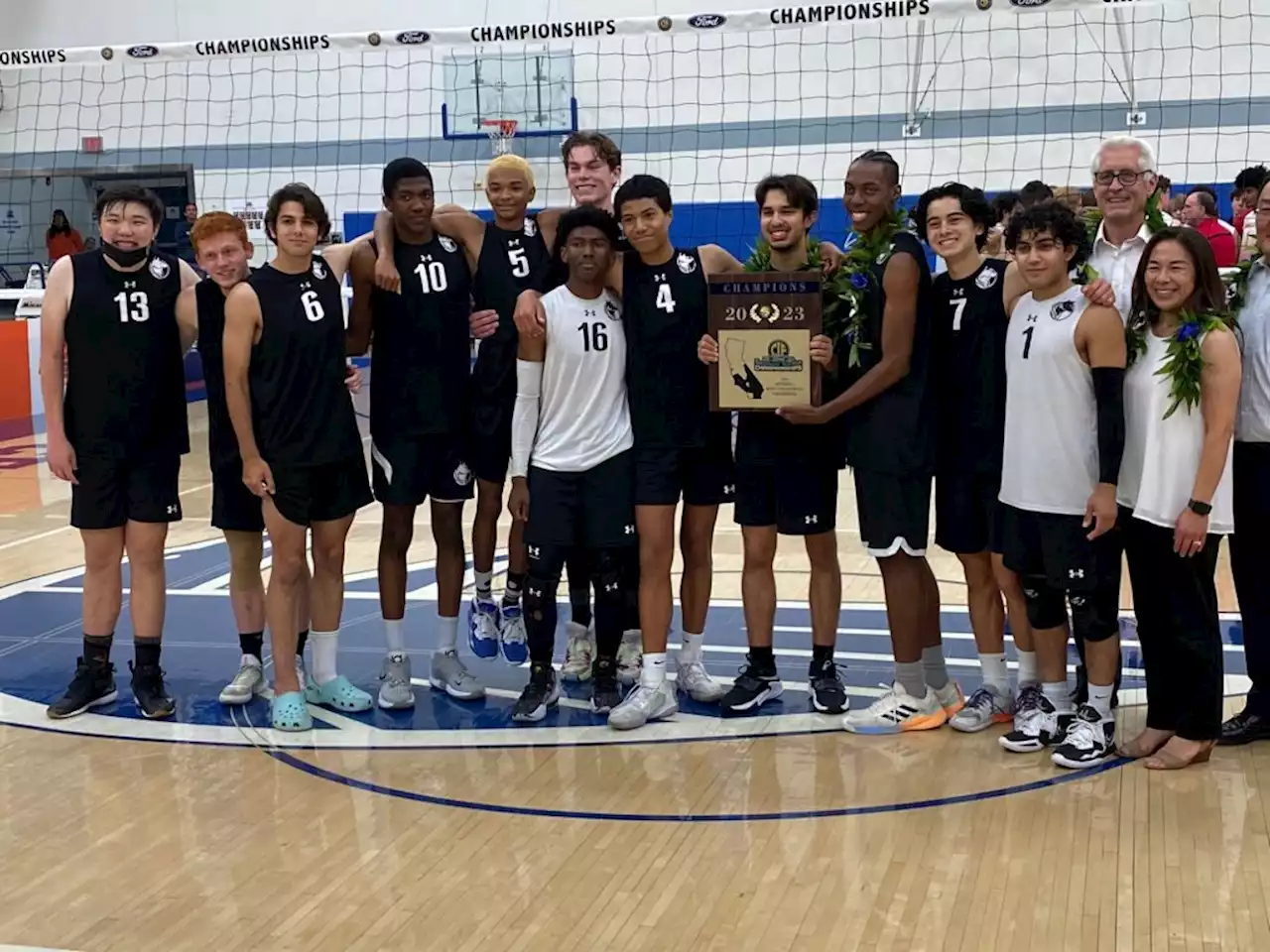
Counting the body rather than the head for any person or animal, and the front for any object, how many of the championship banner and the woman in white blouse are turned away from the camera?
0

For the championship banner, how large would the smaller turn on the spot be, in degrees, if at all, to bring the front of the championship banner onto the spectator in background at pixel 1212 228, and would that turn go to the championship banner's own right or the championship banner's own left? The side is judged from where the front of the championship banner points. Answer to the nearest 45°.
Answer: approximately 90° to the championship banner's own left

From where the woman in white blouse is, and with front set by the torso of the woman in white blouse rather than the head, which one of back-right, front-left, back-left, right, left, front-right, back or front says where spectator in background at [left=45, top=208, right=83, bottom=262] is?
right

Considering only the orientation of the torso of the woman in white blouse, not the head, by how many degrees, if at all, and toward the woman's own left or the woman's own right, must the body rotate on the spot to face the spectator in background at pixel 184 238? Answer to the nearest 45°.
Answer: approximately 90° to the woman's own right

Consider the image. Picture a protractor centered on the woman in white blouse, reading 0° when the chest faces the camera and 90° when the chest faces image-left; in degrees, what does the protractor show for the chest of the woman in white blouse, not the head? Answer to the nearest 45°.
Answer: approximately 45°

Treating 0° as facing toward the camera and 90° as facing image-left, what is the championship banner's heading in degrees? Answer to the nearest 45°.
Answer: approximately 0°

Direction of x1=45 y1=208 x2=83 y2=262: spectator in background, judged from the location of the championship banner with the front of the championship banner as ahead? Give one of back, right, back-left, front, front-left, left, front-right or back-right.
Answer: back-right

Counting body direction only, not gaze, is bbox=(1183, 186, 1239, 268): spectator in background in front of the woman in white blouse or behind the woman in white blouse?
behind

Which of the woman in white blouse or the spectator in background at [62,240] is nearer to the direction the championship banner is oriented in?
the woman in white blouse

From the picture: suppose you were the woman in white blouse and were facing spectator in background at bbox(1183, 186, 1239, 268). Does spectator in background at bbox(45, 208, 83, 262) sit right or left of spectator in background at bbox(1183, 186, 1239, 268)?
left

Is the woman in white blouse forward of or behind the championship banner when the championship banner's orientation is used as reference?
forward
